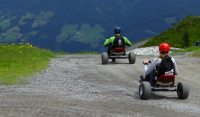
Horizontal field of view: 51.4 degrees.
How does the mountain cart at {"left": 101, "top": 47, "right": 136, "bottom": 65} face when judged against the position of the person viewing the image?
facing away from the viewer

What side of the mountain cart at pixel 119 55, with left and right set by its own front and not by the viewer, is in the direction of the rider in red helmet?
back
